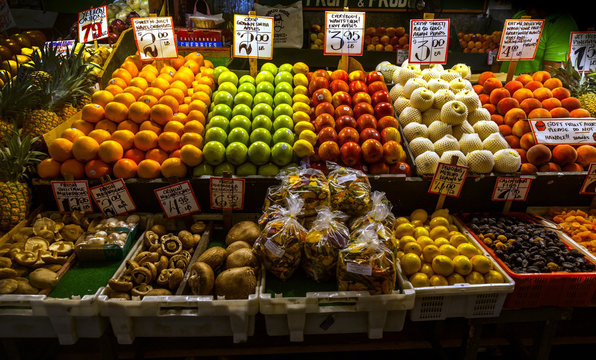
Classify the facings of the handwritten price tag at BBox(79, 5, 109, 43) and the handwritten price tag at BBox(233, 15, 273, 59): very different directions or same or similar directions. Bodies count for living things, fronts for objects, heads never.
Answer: same or similar directions

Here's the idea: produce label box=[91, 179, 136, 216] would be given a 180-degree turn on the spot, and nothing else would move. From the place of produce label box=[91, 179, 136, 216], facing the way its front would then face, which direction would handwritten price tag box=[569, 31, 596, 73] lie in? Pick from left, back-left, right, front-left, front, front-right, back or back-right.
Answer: right

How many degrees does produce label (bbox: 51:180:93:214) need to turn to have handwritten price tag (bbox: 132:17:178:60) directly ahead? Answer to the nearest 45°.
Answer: approximately 135° to its left

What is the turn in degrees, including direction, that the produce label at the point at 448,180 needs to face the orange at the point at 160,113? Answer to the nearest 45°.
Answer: approximately 90° to its right

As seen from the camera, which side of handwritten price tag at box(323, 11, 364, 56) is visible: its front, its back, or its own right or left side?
front

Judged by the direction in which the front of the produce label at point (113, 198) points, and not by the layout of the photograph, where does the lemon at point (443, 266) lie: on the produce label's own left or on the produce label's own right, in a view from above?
on the produce label's own left

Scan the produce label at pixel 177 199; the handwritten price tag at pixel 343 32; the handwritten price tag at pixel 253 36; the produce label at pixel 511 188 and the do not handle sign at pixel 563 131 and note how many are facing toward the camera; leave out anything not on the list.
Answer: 5

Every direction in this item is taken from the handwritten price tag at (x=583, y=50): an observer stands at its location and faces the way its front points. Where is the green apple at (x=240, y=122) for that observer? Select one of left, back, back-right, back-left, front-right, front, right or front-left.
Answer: front-right

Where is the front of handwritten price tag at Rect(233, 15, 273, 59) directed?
toward the camera

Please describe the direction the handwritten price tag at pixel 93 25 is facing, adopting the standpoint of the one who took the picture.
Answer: facing the viewer

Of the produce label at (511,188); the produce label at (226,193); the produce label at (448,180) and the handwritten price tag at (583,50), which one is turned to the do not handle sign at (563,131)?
the handwritten price tag

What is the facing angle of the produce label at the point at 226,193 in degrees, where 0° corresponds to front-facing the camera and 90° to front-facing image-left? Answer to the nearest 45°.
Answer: approximately 0°

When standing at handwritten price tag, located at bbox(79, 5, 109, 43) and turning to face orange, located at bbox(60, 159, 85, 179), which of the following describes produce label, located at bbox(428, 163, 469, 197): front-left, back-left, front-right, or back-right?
front-left

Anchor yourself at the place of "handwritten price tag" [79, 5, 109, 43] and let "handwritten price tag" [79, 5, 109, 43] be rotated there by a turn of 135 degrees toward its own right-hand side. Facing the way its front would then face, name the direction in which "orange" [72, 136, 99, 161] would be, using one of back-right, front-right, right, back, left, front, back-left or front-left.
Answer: back-left

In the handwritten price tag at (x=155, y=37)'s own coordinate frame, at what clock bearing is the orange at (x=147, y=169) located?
The orange is roughly at 12 o'clock from the handwritten price tag.

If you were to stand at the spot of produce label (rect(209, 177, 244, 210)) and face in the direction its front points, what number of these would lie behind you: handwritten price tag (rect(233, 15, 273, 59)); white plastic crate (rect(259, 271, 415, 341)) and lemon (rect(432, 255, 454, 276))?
1
